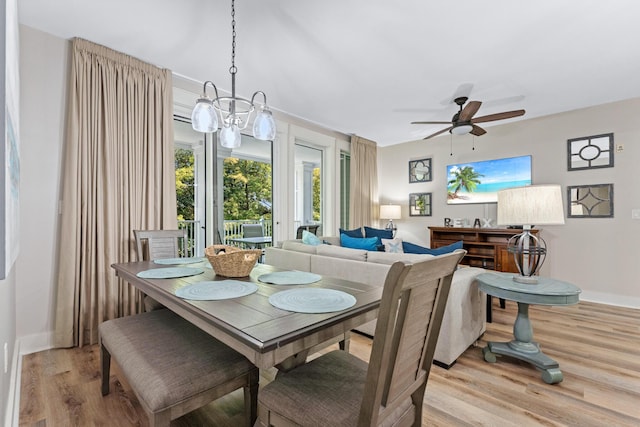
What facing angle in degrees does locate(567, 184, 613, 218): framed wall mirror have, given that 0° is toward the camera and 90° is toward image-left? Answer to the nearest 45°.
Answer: approximately 0°

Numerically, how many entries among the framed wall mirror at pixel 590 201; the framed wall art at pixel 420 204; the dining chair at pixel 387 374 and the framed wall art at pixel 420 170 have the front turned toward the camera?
3

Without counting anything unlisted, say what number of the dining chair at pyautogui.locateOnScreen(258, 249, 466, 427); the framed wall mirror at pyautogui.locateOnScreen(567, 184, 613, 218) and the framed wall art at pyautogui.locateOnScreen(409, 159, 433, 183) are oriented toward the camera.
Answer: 2

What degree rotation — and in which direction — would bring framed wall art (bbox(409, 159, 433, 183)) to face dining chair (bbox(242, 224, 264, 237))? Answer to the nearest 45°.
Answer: approximately 45° to its right

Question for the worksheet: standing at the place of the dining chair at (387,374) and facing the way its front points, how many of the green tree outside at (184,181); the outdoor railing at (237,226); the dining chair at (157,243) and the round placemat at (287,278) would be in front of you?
4

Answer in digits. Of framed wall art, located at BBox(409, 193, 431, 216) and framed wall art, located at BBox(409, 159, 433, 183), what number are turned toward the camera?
2

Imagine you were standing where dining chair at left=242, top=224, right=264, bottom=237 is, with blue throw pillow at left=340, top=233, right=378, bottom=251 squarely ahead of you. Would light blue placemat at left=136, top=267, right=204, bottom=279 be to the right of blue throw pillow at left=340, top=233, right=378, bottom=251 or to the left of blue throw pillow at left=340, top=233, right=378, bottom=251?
right

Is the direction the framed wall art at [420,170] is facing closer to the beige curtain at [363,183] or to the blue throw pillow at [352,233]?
the blue throw pillow

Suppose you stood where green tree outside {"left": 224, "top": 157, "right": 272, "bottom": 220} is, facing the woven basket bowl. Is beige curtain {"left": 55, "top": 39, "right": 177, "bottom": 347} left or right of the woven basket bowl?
right
